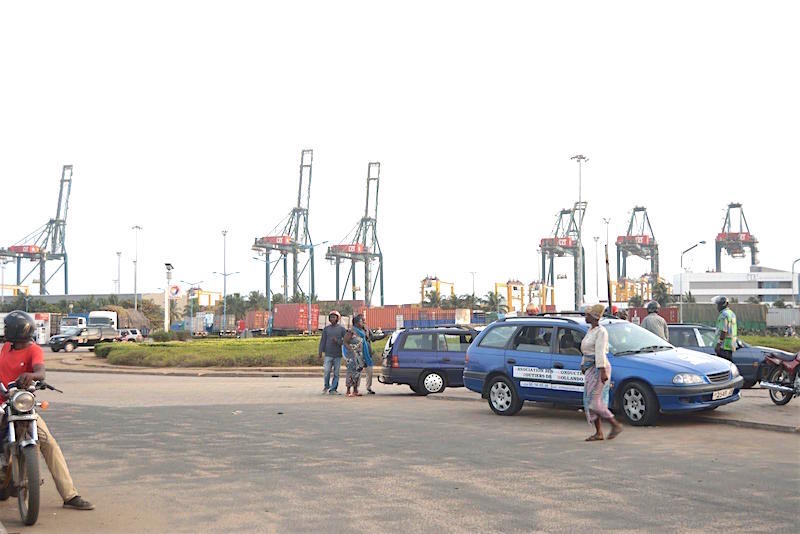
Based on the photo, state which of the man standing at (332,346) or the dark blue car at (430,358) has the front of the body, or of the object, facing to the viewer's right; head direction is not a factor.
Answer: the dark blue car

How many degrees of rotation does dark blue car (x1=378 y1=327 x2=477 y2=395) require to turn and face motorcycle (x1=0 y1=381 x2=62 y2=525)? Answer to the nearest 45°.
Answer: approximately 90° to its right

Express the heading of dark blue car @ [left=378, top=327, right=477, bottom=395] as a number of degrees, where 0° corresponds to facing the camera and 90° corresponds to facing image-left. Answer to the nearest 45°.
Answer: approximately 270°

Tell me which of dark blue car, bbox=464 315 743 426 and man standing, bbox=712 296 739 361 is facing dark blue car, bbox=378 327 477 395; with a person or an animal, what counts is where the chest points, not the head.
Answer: the man standing

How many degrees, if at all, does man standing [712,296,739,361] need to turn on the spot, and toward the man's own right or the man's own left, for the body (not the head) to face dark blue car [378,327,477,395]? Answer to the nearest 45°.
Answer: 0° — they already face it

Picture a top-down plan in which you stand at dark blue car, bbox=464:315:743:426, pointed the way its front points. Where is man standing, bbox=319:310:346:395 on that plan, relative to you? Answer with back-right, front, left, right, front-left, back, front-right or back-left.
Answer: back

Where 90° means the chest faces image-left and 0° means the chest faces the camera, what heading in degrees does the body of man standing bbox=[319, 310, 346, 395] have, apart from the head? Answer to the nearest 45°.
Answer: approximately 0°

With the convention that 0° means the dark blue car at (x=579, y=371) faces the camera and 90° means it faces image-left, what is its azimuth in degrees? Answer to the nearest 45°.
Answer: approximately 315°

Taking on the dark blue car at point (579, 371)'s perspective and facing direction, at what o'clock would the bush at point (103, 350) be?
The bush is roughly at 6 o'clock from the dark blue car.

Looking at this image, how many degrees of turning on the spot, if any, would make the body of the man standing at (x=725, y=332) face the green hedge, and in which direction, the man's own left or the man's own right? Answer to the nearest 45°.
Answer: approximately 45° to the man's own right

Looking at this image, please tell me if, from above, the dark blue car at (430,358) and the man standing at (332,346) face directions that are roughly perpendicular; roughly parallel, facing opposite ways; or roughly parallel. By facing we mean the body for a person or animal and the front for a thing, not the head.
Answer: roughly perpendicular

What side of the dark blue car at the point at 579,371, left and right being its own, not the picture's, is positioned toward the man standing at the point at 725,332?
left

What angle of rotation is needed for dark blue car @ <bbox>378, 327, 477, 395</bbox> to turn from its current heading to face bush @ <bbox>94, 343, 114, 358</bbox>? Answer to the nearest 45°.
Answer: approximately 135° to its left
